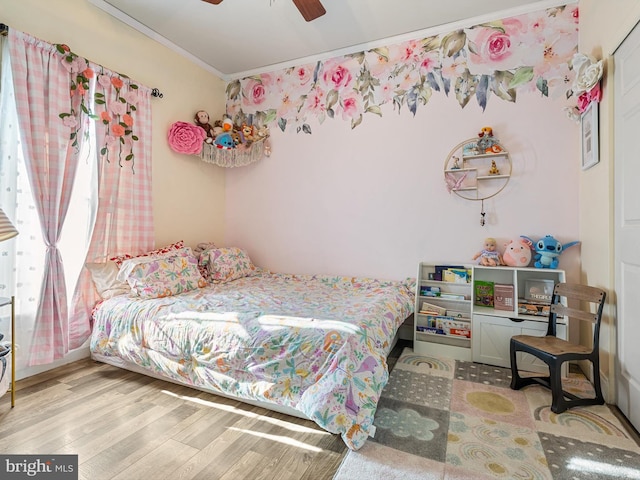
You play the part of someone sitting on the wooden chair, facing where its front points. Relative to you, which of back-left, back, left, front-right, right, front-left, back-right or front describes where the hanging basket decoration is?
front-right

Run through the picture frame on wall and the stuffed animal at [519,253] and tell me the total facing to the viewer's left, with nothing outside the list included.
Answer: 1

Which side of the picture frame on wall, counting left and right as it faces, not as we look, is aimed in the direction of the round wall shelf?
front

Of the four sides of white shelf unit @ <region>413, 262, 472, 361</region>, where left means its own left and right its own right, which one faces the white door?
left

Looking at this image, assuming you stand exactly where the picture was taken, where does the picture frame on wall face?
facing to the left of the viewer

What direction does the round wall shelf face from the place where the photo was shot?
facing the viewer

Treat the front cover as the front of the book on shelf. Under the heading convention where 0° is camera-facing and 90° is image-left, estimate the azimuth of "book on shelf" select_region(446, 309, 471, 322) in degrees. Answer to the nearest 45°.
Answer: approximately 0°
